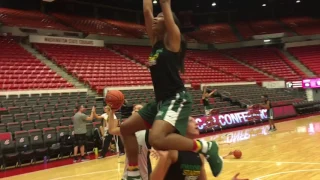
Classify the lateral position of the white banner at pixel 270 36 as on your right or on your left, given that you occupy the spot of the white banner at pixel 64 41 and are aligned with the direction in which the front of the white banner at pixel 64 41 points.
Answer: on your left

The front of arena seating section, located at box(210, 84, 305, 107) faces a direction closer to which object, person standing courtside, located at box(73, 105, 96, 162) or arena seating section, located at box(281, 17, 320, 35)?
the person standing courtside

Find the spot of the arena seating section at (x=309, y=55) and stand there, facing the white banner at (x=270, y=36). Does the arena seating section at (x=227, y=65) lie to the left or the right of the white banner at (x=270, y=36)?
left

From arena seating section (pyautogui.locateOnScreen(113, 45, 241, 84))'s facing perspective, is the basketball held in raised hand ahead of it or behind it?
ahead

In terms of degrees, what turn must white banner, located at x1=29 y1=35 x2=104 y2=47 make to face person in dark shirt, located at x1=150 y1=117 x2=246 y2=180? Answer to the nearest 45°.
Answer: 0° — it already faces them

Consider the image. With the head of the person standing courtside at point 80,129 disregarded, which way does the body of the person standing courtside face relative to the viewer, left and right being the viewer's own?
facing away from the viewer and to the right of the viewer

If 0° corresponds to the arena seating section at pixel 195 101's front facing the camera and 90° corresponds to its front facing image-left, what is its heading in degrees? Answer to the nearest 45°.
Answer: approximately 0°

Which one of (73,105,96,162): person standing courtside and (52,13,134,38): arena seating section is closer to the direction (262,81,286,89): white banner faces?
the person standing courtside

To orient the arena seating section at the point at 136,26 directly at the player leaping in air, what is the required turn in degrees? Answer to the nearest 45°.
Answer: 0° — it already faces them

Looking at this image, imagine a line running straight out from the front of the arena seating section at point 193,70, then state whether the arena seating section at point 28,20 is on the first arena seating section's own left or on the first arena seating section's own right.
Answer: on the first arena seating section's own right

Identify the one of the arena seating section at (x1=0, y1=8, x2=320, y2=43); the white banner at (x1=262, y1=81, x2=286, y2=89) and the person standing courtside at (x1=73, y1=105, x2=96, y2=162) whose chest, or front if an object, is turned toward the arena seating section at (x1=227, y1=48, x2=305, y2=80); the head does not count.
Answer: the person standing courtside

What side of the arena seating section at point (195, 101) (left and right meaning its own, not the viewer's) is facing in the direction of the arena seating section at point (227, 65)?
back
